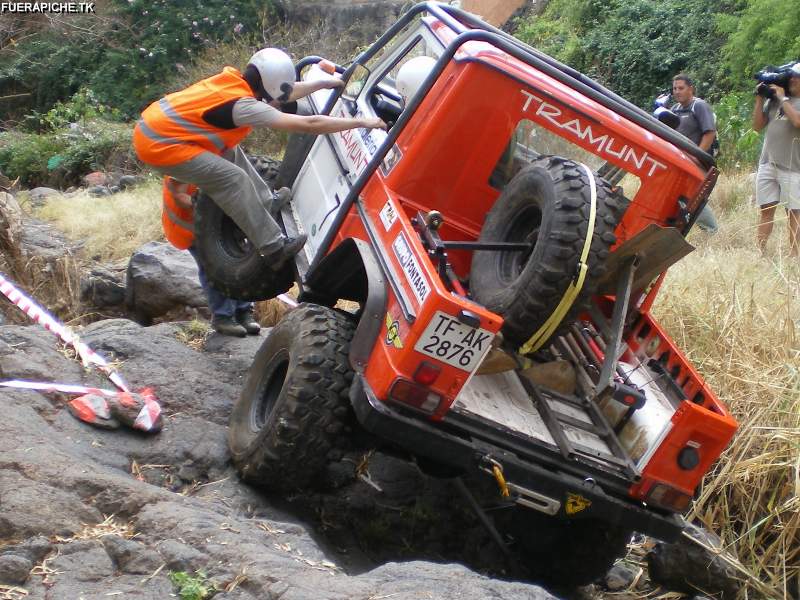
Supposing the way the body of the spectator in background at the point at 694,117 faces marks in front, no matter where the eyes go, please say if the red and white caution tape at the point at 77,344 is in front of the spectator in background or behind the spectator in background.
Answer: in front

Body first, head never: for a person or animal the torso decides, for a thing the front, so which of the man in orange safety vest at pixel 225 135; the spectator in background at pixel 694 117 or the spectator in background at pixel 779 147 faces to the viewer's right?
the man in orange safety vest

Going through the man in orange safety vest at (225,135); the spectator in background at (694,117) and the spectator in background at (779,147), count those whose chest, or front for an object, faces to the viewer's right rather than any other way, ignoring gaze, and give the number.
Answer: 1

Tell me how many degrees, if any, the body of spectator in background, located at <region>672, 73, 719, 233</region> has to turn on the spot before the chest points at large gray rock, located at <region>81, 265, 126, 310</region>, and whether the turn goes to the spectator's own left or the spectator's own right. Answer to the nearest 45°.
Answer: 0° — they already face it

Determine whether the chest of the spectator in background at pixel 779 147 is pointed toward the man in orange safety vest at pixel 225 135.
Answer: yes

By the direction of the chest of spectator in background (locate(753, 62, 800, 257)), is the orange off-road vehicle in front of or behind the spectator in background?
in front

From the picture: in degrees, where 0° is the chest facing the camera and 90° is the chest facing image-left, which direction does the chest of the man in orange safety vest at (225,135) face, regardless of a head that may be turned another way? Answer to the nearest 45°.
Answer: approximately 270°

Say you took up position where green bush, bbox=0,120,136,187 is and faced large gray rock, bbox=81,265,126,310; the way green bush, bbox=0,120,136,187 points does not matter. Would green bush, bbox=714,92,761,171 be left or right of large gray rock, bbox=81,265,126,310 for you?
left

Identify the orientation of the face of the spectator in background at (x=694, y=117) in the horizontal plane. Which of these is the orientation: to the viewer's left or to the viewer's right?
to the viewer's left

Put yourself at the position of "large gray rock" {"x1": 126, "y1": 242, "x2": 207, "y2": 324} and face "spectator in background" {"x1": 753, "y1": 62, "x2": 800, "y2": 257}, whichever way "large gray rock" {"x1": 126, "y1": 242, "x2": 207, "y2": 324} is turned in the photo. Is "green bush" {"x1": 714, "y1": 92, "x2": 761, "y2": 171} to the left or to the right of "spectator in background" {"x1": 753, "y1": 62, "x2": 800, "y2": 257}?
left

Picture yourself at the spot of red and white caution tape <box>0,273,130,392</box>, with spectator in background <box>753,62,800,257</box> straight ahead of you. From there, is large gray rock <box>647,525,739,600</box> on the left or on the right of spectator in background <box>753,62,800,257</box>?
right
